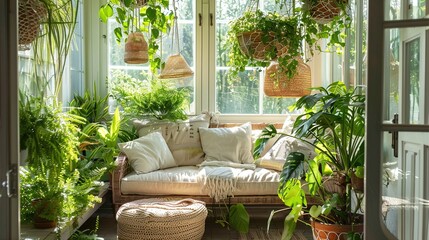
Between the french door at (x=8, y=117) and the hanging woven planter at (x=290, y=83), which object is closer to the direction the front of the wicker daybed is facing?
the french door

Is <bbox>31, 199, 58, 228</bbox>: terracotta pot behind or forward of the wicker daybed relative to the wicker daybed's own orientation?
forward

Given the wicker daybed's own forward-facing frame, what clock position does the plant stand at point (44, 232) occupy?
The plant stand is roughly at 1 o'clock from the wicker daybed.

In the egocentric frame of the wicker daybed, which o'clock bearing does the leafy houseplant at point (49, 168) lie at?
The leafy houseplant is roughly at 1 o'clock from the wicker daybed.

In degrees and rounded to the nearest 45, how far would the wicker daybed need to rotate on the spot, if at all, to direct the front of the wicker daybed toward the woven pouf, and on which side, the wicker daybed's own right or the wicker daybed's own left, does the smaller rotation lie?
0° — it already faces it

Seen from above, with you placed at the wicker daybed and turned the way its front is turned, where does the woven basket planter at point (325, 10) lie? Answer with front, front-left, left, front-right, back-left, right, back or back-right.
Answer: front-left

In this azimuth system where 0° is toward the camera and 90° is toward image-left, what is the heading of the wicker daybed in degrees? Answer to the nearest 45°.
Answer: approximately 0°

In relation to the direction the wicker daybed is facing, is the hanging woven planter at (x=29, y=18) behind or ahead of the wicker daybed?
ahead
